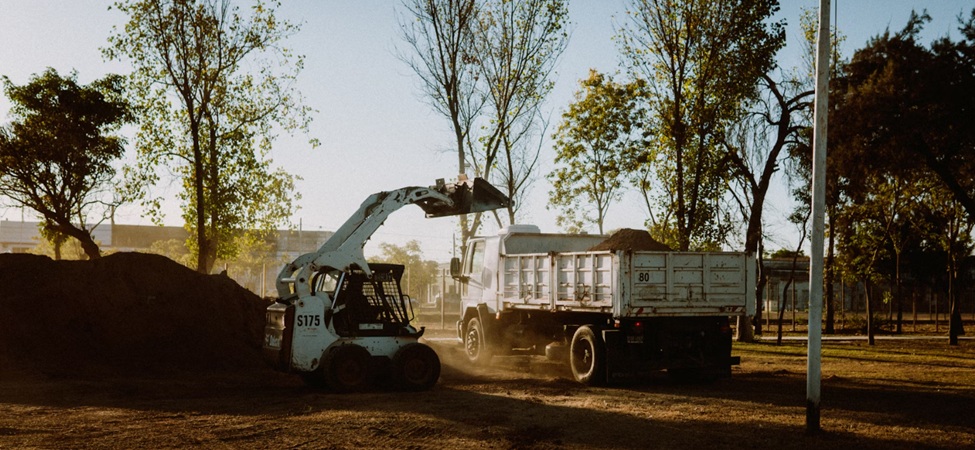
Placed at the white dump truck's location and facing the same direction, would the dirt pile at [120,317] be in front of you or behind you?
in front

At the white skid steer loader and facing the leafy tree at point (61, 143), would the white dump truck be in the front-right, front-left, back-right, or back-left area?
back-right

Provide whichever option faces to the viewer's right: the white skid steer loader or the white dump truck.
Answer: the white skid steer loader

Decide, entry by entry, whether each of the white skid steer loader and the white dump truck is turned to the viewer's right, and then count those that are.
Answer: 1

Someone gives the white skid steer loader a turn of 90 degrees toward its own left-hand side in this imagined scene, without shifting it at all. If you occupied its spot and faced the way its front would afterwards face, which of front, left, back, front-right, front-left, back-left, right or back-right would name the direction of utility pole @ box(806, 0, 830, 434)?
back-right

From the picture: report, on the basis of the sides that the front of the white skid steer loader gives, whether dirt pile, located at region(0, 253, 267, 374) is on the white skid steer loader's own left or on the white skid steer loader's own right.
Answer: on the white skid steer loader's own left

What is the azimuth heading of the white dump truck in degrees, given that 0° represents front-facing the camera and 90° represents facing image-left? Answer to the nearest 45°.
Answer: approximately 135°

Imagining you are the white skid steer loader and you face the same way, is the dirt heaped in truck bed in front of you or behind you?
in front

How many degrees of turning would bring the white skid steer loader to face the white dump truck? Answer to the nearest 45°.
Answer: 0° — it already faces it

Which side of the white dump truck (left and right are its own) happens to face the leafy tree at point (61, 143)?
front

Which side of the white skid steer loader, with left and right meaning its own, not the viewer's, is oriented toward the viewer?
right

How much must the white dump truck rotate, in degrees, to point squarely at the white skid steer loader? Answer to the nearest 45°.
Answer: approximately 45° to its left
